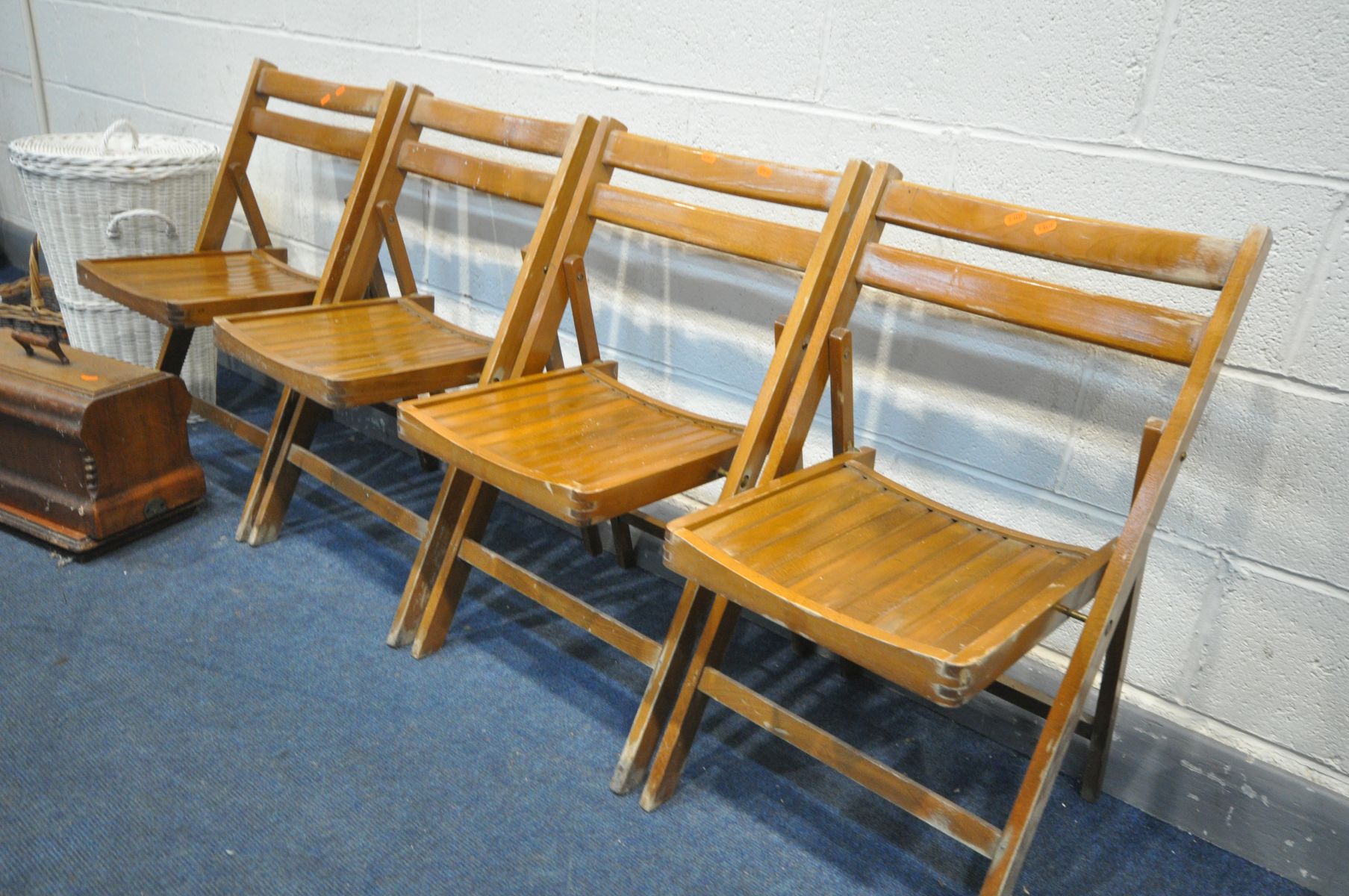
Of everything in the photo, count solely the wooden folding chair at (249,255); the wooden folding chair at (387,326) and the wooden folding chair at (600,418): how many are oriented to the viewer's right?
0

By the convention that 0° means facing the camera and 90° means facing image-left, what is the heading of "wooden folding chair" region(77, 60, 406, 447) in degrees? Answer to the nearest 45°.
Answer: approximately 45°

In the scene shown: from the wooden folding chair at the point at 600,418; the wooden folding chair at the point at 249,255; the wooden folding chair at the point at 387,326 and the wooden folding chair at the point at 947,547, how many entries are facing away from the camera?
0

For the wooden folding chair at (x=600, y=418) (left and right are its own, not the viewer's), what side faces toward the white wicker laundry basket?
right

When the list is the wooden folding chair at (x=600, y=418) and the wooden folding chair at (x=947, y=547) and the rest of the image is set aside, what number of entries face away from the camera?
0

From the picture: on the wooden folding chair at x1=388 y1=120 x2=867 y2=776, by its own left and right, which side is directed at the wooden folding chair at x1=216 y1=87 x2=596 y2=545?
right

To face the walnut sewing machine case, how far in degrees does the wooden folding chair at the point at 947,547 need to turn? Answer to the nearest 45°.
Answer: approximately 45° to its right

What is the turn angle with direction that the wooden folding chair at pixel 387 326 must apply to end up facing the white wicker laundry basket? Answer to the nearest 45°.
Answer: approximately 90° to its right

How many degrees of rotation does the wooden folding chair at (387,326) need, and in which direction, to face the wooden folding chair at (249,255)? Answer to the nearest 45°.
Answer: approximately 90° to its right

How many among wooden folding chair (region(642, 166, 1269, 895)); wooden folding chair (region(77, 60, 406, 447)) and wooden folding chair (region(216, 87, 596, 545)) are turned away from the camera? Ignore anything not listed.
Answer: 0

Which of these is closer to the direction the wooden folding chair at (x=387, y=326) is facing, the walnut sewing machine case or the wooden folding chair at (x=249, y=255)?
the walnut sewing machine case

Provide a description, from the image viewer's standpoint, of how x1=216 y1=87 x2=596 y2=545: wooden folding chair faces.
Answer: facing the viewer and to the left of the viewer

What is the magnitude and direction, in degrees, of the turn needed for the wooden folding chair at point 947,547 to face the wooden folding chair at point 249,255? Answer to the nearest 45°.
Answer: approximately 45° to its right

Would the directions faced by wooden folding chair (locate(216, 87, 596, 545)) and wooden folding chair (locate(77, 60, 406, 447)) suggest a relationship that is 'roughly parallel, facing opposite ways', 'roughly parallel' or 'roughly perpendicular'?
roughly parallel

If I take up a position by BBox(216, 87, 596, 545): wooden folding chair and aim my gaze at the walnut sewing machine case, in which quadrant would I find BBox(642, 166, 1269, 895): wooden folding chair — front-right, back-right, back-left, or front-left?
back-left

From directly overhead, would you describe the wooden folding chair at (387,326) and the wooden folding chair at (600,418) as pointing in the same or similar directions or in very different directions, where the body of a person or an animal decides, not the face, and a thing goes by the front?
same or similar directions
